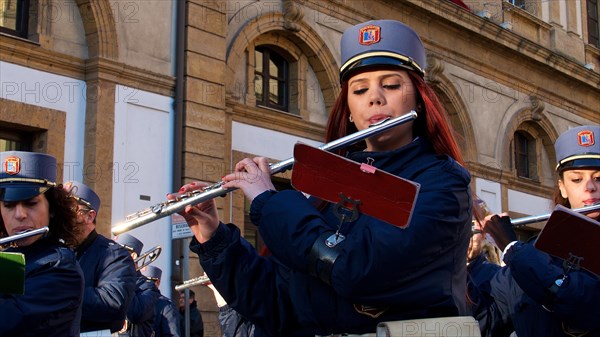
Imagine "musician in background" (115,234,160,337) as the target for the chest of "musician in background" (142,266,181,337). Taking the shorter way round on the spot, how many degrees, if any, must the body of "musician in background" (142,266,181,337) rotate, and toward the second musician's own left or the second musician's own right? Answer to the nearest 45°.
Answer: approximately 45° to the second musician's own left

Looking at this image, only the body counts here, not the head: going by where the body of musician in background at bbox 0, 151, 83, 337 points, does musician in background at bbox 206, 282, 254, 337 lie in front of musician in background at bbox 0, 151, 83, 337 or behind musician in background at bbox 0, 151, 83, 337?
behind

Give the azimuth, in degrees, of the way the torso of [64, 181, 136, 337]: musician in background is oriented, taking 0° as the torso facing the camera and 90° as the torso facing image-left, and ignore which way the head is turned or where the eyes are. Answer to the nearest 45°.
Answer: approximately 45°

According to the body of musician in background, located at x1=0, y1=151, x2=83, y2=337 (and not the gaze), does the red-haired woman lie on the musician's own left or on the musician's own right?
on the musician's own left

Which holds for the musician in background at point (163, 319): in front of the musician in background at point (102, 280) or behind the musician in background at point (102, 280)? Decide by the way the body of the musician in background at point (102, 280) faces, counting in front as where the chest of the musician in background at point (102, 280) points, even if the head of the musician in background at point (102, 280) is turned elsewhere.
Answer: behind

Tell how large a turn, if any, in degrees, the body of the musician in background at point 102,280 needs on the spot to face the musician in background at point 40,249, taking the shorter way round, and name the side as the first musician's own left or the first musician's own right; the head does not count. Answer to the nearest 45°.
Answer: approximately 45° to the first musician's own left
